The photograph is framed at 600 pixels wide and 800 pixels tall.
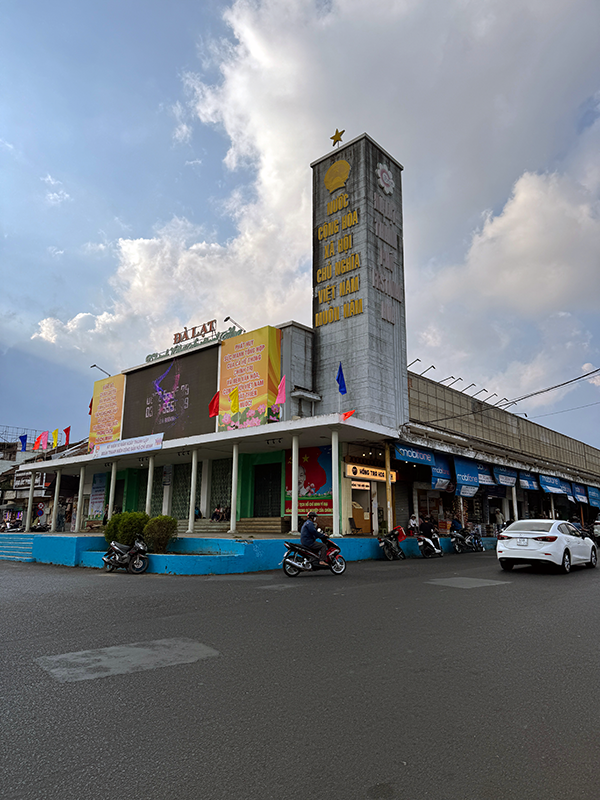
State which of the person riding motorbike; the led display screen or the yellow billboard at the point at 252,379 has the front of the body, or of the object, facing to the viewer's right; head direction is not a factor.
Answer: the person riding motorbike

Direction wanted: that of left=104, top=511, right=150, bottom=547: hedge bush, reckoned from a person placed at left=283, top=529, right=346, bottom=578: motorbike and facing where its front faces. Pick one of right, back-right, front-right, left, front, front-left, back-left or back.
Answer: back-left

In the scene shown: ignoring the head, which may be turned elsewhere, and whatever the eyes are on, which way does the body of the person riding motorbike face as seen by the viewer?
to the viewer's right

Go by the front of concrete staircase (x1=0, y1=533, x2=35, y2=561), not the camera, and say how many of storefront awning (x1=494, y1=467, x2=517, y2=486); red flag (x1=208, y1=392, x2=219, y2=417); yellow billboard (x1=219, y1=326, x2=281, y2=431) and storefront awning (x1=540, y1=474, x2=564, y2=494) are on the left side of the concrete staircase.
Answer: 4

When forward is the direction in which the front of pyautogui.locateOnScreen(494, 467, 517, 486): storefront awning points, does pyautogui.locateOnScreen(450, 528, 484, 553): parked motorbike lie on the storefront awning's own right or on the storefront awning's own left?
on the storefront awning's own right

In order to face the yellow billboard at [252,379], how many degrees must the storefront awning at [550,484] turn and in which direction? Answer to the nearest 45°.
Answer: approximately 90° to its right

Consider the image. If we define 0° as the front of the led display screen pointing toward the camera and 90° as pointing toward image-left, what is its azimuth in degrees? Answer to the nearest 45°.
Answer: approximately 45°
